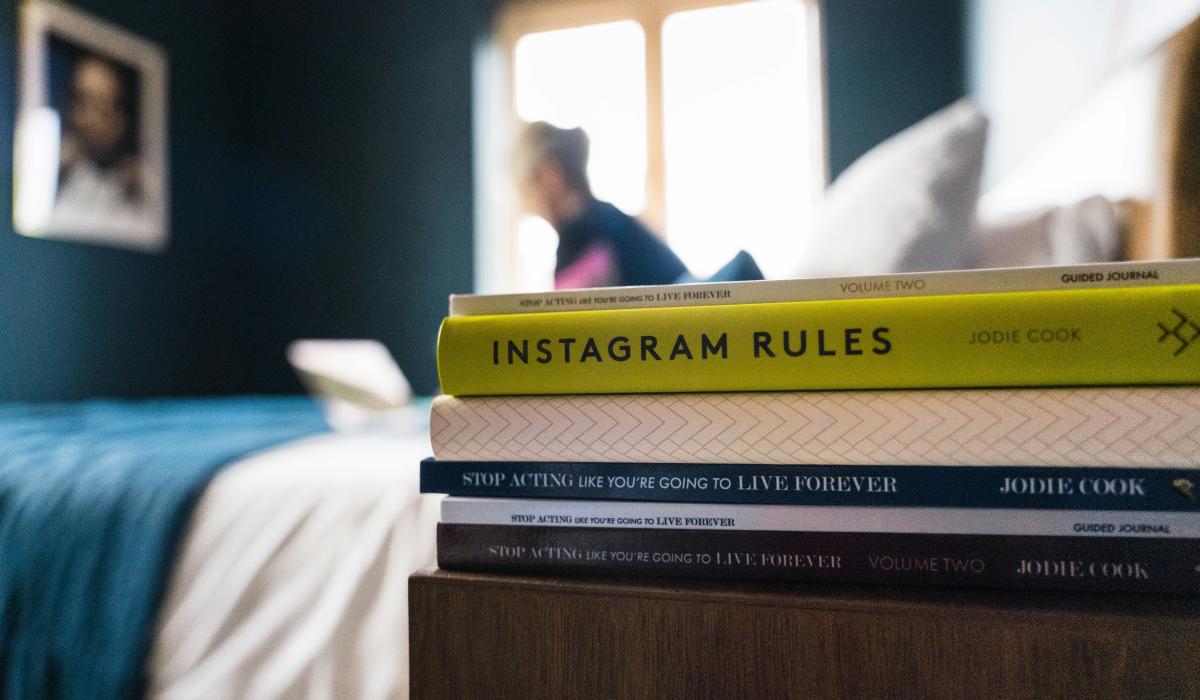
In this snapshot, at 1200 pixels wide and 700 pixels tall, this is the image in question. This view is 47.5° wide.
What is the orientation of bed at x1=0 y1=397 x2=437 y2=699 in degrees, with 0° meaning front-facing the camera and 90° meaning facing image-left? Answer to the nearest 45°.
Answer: approximately 90°

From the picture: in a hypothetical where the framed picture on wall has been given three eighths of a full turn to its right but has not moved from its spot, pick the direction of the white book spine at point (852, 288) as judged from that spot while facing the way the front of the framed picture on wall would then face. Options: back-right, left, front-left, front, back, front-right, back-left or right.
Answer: left

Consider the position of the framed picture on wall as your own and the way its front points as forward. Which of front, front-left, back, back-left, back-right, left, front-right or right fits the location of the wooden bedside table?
front-right

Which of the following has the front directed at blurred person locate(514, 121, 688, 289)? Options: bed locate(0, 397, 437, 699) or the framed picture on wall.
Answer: the framed picture on wall

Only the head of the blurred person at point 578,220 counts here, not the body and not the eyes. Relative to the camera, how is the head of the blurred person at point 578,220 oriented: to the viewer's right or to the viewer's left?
to the viewer's left

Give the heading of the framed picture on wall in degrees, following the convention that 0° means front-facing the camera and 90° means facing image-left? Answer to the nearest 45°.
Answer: approximately 315°

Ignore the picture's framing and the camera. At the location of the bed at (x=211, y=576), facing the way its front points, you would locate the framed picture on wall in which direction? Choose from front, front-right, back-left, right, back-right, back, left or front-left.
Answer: right

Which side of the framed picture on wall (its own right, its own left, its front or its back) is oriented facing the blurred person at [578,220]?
front

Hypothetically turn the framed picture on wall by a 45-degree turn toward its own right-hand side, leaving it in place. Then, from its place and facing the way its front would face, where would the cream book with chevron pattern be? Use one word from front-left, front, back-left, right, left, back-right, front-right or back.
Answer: front

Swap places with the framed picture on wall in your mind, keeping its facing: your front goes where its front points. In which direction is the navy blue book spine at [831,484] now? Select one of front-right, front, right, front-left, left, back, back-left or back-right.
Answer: front-right

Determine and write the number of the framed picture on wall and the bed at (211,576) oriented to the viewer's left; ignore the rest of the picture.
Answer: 1
